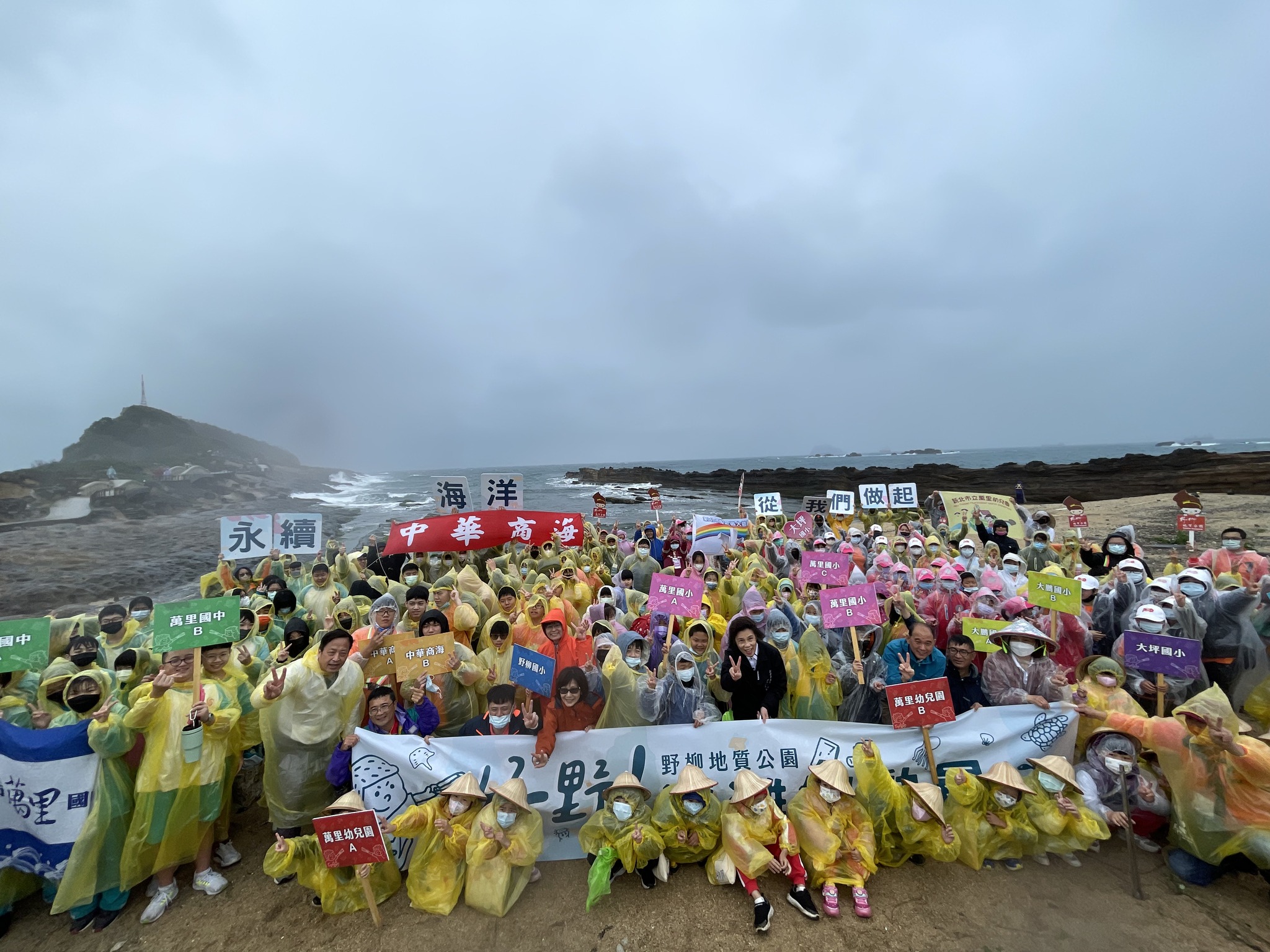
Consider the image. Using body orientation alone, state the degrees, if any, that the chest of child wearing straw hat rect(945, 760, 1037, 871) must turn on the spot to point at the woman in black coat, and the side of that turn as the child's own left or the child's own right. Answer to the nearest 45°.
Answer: approximately 90° to the child's own right

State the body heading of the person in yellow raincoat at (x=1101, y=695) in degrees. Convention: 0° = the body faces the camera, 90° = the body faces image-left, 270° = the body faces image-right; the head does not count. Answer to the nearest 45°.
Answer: approximately 0°

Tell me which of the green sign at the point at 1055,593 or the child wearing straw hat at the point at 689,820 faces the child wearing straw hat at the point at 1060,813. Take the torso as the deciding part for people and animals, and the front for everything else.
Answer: the green sign

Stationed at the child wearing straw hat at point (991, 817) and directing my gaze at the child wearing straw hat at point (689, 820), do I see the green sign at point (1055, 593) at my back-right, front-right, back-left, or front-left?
back-right

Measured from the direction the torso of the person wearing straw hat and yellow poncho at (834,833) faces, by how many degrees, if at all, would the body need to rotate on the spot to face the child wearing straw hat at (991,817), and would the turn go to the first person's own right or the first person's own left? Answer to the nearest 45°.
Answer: approximately 135° to the first person's own left

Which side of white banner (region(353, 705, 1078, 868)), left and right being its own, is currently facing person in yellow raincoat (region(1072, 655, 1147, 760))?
left

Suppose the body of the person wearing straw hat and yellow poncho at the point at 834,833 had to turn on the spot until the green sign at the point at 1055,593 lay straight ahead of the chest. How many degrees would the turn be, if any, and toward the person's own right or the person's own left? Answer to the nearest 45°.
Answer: approximately 135° to the person's own left

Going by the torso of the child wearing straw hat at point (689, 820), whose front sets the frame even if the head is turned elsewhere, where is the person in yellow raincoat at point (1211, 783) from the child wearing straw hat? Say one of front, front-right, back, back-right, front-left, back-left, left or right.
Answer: left

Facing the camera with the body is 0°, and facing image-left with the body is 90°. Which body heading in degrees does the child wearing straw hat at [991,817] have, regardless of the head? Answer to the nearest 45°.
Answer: approximately 0°

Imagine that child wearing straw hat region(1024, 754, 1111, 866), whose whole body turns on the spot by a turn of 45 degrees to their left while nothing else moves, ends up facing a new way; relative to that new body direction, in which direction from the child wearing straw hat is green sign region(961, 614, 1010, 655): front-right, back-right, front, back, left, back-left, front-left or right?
back
